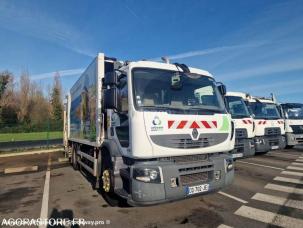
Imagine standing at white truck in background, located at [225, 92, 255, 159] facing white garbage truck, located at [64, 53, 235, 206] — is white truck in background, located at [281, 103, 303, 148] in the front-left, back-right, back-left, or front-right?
back-left

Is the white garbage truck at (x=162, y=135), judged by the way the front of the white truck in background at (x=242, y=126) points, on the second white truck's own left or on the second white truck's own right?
on the second white truck's own right

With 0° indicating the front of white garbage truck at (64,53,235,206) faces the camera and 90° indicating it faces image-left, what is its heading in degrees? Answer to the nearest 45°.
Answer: approximately 315°

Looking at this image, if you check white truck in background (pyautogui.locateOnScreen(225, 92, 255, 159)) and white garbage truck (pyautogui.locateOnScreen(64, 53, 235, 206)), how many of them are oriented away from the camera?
0

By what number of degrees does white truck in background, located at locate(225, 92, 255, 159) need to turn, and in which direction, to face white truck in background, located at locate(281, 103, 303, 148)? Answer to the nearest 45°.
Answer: approximately 90° to its left

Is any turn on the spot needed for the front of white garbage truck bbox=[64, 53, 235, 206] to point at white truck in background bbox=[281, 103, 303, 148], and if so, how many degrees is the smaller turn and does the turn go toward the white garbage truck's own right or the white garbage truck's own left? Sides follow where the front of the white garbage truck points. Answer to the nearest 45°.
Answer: approximately 90° to the white garbage truck's own left

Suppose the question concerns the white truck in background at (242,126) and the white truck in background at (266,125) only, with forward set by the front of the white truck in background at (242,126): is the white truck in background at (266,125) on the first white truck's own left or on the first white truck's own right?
on the first white truck's own left

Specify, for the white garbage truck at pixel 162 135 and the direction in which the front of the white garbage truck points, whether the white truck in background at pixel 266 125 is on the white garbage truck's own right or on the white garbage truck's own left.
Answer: on the white garbage truck's own left

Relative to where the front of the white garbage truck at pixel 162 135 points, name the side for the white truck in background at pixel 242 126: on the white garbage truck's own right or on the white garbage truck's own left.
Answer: on the white garbage truck's own left

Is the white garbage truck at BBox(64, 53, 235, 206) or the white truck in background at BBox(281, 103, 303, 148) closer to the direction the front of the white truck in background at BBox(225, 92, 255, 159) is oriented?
the white garbage truck

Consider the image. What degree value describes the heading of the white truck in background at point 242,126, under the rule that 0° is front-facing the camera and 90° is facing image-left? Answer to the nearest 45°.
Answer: approximately 315°

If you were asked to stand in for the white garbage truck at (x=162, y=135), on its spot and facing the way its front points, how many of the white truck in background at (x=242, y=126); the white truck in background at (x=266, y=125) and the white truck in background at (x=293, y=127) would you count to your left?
3

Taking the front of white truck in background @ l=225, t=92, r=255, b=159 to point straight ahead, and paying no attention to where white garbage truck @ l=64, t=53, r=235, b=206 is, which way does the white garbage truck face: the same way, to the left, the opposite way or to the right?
the same way
